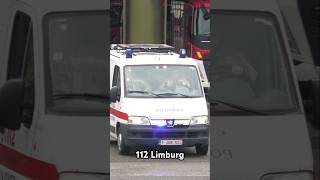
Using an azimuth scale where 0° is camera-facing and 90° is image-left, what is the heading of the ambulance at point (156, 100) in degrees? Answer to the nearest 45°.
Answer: approximately 0°
